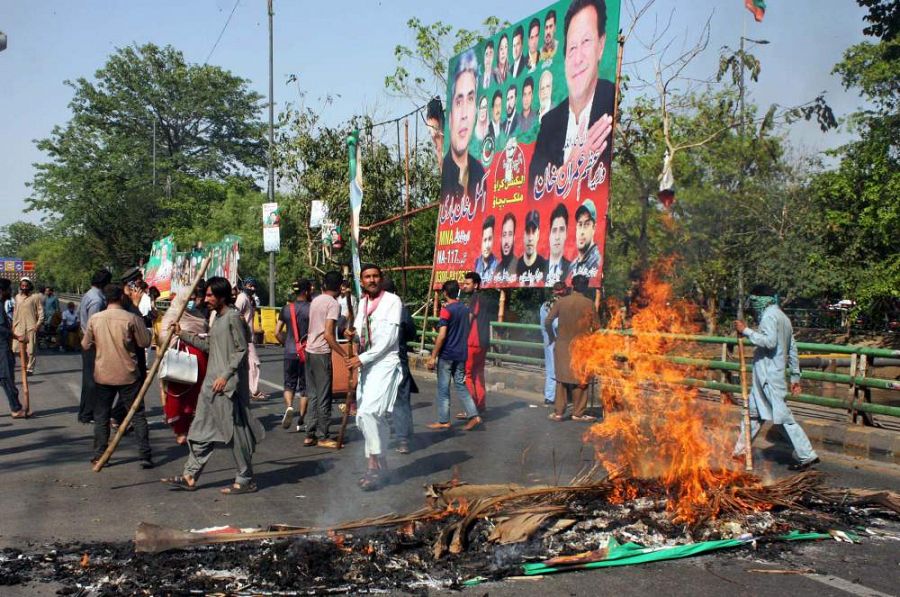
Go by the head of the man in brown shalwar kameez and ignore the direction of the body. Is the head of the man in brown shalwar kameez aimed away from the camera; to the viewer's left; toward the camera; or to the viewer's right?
away from the camera

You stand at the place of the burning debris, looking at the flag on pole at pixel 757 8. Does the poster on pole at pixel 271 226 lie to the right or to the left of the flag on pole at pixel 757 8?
left

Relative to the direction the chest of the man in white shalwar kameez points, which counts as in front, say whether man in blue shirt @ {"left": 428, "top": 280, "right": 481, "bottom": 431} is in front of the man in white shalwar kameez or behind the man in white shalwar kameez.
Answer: behind

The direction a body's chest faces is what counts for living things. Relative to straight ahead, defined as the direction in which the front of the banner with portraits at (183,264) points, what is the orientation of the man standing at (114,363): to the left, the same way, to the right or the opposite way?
the opposite way

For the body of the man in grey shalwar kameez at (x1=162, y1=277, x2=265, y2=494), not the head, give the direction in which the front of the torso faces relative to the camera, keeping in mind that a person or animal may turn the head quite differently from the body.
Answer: to the viewer's left

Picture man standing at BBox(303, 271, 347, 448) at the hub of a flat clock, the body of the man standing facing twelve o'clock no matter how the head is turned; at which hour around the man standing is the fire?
The fire is roughly at 3 o'clock from the man standing.

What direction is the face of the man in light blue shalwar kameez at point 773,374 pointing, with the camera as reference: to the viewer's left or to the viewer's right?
to the viewer's left

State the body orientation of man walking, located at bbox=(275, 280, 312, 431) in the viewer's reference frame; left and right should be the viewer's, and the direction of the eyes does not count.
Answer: facing away from the viewer

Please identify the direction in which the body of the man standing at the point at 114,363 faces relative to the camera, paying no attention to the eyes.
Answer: away from the camera

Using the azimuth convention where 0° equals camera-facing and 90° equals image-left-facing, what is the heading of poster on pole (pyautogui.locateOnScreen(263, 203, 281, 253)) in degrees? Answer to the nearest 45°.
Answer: approximately 0°

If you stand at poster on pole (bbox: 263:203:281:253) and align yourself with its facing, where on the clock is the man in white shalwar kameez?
The man in white shalwar kameez is roughly at 12 o'clock from the poster on pole.
